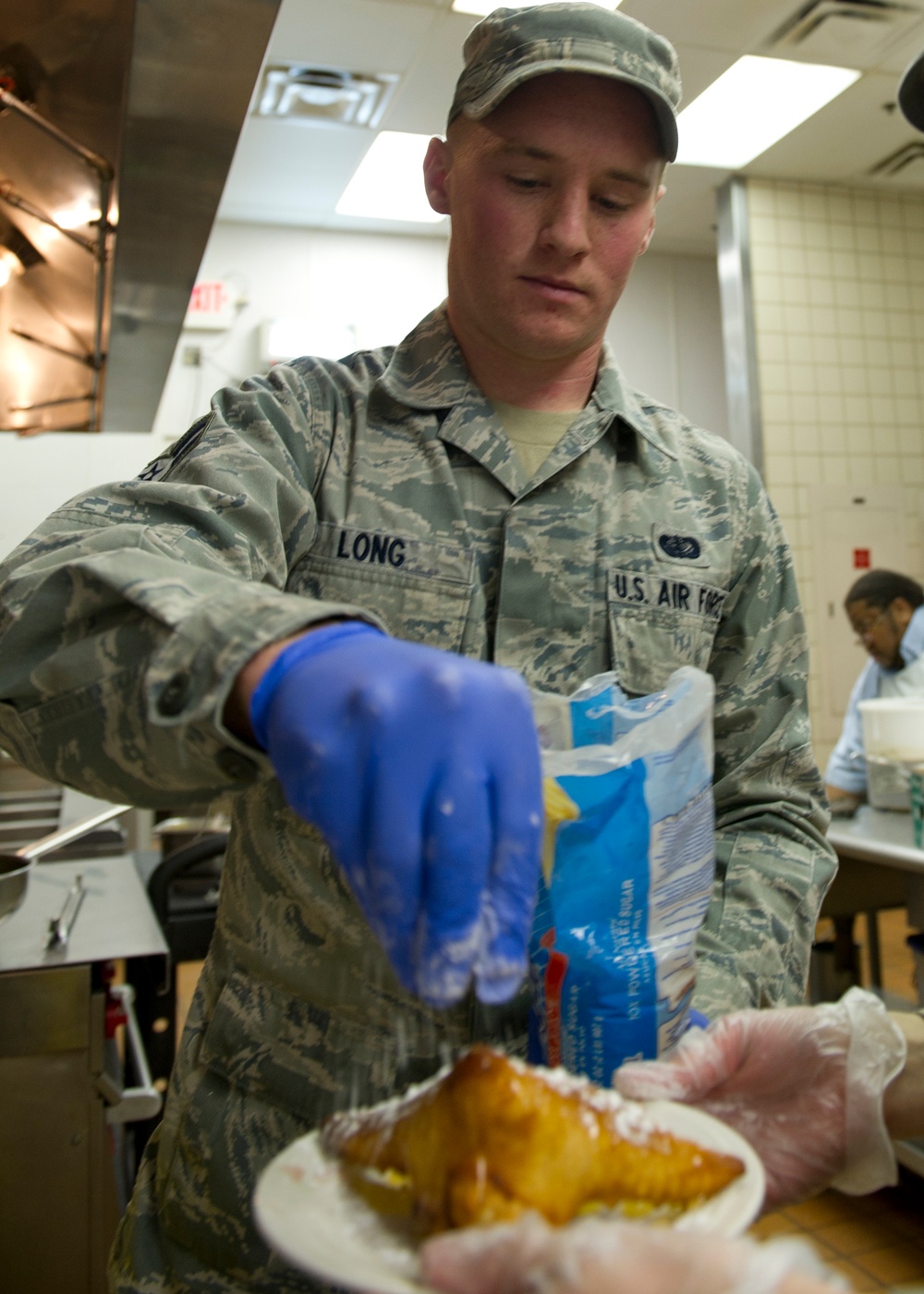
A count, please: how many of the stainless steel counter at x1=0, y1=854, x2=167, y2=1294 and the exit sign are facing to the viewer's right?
1

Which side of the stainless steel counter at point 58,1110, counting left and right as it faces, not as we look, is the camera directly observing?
right

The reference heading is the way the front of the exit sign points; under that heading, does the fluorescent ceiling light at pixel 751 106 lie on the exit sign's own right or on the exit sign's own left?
on the exit sign's own left

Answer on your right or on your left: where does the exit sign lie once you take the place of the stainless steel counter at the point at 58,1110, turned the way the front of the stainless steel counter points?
on your left

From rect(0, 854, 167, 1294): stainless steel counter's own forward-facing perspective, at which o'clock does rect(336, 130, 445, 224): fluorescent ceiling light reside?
The fluorescent ceiling light is roughly at 10 o'clock from the stainless steel counter.

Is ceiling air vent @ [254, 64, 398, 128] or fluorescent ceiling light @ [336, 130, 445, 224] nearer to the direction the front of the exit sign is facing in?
the ceiling air vent

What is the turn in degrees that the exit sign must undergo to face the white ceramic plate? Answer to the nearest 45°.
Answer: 0° — it already faces it

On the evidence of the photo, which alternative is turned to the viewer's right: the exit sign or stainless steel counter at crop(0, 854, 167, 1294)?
the stainless steel counter

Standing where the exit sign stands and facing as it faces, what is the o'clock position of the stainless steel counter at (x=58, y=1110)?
The stainless steel counter is roughly at 12 o'clock from the exit sign.

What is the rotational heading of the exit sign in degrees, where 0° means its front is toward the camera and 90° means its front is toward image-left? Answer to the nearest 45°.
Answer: approximately 0°

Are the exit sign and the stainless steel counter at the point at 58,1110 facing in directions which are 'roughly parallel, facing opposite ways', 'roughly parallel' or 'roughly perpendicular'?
roughly perpendicular

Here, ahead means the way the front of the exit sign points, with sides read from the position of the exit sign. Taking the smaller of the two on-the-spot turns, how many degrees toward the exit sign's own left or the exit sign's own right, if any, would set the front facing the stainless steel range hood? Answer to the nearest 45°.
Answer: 0° — it already faces it
